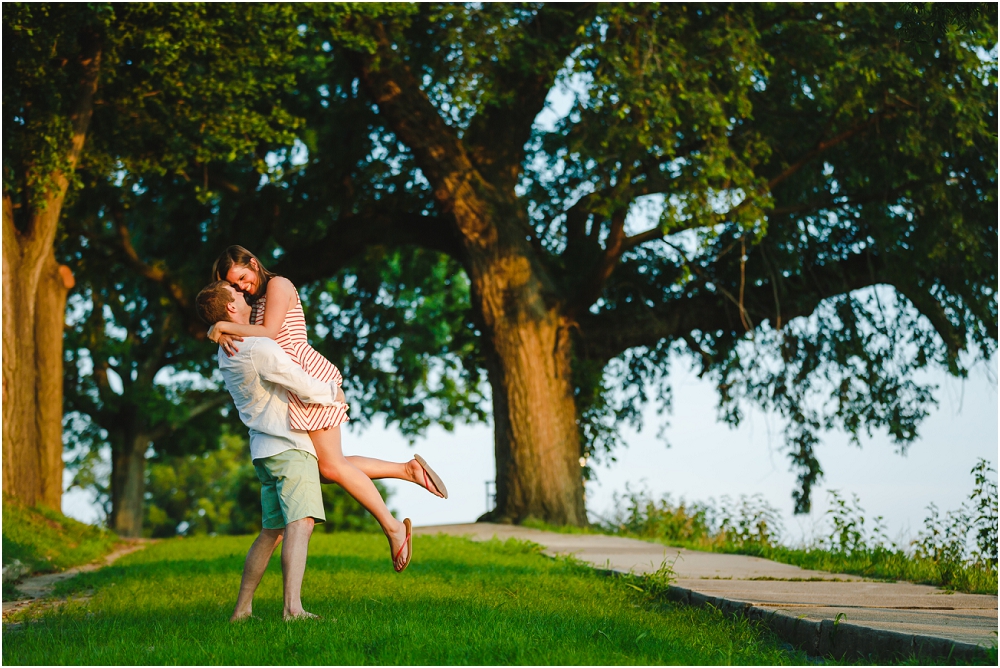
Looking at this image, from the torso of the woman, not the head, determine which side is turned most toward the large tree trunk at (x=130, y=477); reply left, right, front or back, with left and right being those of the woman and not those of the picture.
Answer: right

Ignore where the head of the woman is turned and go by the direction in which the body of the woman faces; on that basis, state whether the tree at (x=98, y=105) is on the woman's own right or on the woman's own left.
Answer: on the woman's own right
